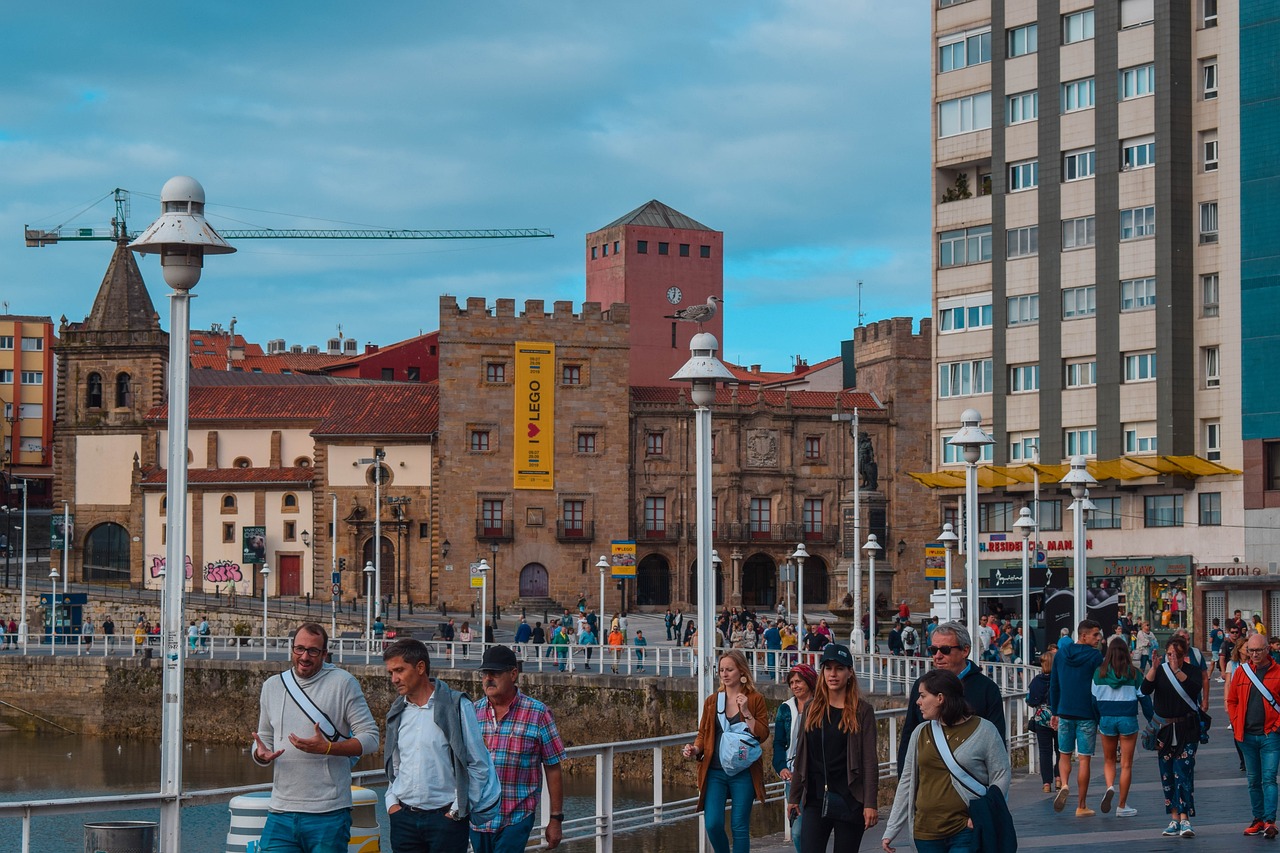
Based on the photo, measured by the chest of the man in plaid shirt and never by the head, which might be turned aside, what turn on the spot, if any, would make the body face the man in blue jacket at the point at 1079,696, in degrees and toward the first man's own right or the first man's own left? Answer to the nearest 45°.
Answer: approximately 180°

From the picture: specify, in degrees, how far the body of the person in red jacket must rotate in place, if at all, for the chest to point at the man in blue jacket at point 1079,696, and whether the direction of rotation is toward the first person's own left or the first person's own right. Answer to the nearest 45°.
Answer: approximately 135° to the first person's own right

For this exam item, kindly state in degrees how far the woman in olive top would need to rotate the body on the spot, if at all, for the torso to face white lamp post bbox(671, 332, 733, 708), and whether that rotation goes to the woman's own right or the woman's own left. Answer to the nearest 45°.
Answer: approximately 135° to the woman's own right

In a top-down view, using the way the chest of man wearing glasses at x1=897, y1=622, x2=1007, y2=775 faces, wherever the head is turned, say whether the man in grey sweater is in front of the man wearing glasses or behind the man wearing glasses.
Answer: in front

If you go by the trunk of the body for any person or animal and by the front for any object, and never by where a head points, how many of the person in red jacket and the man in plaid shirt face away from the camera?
0

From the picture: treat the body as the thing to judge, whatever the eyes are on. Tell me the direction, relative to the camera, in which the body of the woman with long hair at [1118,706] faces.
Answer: away from the camera

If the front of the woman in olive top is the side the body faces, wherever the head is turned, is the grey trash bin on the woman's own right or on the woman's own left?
on the woman's own right

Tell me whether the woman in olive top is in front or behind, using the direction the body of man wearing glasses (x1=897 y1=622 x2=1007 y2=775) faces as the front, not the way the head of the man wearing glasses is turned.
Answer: in front

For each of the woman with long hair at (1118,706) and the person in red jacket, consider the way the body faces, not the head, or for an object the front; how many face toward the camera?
1

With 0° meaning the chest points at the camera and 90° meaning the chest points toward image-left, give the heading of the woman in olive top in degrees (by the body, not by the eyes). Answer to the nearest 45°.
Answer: approximately 45°

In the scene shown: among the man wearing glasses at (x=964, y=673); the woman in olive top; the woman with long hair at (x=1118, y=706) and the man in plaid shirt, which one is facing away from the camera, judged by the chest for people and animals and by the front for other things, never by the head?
the woman with long hair
